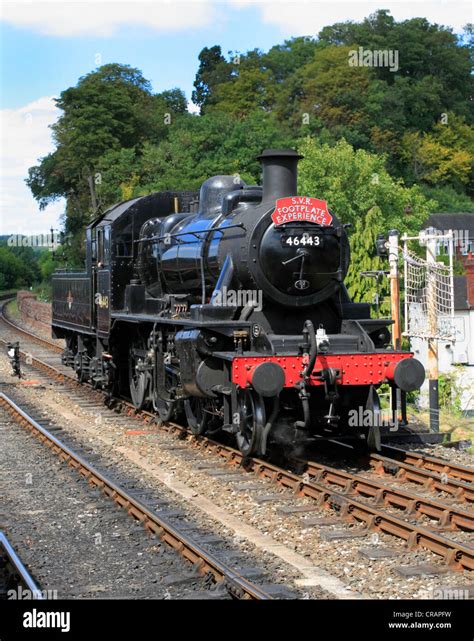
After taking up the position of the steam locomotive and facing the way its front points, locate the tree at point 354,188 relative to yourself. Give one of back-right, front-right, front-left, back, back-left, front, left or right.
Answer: back-left

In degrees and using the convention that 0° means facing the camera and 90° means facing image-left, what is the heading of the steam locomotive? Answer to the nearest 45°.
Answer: approximately 315°

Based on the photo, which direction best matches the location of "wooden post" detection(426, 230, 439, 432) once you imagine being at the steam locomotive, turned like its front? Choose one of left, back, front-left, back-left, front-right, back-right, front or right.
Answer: left
